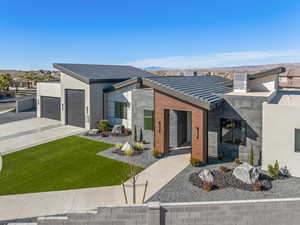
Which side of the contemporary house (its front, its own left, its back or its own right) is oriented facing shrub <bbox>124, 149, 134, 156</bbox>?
front

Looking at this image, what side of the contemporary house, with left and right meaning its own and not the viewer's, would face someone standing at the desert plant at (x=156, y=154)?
front

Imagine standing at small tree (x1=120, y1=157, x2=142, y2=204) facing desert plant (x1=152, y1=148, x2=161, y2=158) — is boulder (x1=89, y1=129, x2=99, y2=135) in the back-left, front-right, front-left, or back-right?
front-left

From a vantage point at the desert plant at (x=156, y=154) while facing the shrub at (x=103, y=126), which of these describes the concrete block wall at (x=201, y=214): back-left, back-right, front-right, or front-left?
back-left

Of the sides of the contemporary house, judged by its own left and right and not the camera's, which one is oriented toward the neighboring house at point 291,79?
back

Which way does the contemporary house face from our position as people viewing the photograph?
facing the viewer and to the left of the viewer

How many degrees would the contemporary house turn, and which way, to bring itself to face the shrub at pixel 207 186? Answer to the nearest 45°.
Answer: approximately 45° to its left

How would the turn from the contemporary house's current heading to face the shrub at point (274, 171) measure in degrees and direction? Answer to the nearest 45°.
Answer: approximately 90° to its left

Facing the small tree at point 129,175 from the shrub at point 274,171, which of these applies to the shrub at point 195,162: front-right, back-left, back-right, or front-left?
front-right

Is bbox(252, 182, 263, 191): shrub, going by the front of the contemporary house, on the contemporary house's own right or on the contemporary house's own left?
on the contemporary house's own left

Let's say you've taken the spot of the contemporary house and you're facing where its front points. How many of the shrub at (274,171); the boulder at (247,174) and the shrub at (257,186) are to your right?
0

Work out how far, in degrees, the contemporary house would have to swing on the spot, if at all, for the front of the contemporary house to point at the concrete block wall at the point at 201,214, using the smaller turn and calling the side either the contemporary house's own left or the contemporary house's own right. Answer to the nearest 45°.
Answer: approximately 45° to the contemporary house's own left

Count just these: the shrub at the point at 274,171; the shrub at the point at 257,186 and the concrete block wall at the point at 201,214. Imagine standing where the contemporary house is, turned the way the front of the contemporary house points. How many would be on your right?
0
